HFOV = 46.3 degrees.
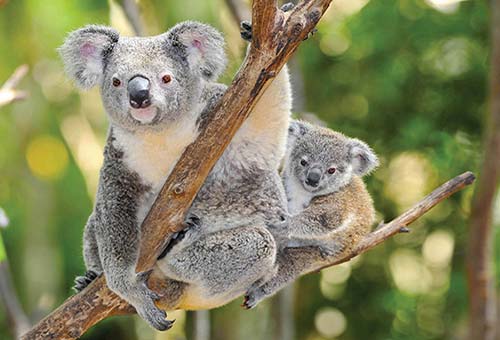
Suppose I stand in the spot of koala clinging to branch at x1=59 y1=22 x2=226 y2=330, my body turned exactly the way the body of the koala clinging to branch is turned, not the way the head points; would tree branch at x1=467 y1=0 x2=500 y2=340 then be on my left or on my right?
on my left

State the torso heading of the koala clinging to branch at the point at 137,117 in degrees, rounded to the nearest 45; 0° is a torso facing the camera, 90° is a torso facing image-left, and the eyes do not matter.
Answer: approximately 0°
